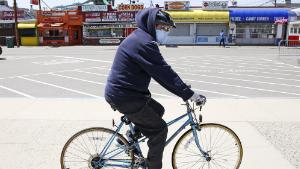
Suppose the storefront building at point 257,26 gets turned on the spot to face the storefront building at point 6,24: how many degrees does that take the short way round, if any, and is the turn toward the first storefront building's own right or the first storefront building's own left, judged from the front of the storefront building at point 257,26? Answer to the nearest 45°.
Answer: approximately 90° to the first storefront building's own right

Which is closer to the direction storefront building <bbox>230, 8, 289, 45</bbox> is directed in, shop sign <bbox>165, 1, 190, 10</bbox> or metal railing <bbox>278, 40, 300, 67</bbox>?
the metal railing

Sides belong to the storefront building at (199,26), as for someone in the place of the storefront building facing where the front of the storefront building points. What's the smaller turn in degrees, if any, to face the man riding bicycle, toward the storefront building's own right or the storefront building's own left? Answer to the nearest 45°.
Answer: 0° — it already faces them

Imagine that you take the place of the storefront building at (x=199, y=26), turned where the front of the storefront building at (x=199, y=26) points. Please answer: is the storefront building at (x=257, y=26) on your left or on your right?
on your left

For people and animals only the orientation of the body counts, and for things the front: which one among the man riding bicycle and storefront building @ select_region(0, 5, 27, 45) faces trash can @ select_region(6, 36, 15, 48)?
the storefront building

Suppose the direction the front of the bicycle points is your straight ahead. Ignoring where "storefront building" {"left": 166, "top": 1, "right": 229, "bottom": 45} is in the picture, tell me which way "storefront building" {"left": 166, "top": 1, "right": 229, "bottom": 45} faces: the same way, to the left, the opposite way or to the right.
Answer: to the right

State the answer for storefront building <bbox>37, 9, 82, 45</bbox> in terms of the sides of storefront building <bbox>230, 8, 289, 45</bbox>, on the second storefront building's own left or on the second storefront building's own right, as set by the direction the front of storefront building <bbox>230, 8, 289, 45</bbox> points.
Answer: on the second storefront building's own right

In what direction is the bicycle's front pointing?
to the viewer's right
